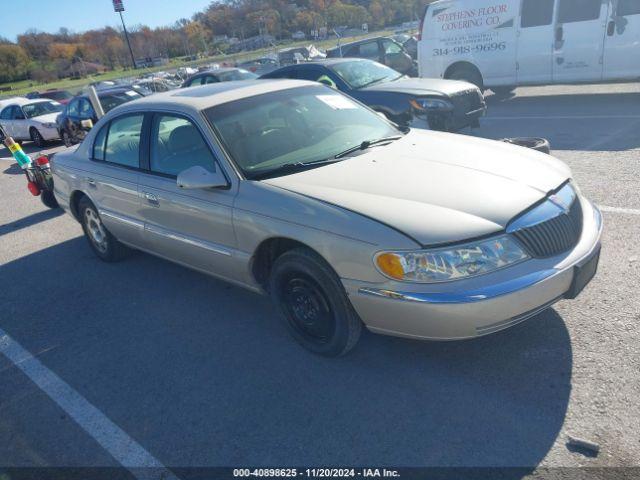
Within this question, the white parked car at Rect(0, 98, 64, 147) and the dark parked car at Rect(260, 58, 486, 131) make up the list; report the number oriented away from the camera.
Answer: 0

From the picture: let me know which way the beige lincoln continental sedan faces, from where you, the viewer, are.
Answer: facing the viewer and to the right of the viewer

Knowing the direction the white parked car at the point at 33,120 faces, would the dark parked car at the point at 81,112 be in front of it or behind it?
in front

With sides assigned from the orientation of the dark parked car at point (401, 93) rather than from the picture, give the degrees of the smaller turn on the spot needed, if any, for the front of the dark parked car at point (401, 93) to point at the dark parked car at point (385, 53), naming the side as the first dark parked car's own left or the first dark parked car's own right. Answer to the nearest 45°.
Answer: approximately 135° to the first dark parked car's own left

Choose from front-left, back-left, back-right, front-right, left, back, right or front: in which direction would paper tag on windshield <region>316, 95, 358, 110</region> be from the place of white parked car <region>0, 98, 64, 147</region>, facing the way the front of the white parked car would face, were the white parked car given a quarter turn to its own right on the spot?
front-left

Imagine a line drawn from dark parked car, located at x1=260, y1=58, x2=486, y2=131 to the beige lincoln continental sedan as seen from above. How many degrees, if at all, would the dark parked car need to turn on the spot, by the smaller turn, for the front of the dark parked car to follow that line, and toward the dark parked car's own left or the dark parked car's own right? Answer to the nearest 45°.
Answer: approximately 45° to the dark parked car's own right

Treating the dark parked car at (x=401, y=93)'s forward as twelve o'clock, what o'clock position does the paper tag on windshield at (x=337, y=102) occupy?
The paper tag on windshield is roughly at 2 o'clock from the dark parked car.

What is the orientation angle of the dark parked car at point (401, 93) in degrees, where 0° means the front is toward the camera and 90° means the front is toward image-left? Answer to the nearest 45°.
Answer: approximately 315°

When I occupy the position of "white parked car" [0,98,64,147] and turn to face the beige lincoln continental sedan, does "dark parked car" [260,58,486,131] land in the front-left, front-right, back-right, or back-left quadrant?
front-left

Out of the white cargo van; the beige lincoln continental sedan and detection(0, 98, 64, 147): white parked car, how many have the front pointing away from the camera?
0

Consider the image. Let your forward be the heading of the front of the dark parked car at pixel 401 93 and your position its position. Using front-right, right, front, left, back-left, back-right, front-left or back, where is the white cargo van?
left
